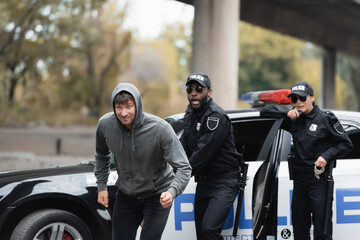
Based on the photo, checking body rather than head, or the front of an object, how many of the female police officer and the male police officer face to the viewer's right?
0

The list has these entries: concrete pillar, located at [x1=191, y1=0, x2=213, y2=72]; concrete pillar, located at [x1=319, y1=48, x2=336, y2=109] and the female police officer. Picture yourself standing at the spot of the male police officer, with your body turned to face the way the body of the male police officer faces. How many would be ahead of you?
0

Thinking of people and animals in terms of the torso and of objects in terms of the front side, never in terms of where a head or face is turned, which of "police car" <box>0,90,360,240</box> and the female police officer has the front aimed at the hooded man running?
the female police officer

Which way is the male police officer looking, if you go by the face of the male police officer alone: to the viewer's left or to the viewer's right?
to the viewer's left

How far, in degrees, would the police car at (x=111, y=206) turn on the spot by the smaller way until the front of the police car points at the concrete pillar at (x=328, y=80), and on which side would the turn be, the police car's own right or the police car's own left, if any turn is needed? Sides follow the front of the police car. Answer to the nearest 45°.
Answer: approximately 90° to the police car's own right

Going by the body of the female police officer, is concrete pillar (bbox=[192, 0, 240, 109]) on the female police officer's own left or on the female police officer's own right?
on the female police officer's own right

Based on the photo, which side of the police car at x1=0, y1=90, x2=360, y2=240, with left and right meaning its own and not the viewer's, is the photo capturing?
left

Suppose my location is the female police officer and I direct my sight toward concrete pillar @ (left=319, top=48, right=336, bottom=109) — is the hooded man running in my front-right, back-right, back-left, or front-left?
back-left

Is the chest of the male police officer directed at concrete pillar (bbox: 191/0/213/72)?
no

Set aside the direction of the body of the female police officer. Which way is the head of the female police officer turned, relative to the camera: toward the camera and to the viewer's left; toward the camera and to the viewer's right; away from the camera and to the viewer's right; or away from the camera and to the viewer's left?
toward the camera and to the viewer's left

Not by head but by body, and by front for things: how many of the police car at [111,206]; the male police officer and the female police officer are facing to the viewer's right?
0

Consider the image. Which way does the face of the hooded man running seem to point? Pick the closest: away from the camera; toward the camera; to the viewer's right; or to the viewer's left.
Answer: toward the camera

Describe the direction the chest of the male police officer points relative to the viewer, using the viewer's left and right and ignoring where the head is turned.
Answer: facing the viewer and to the left of the viewer

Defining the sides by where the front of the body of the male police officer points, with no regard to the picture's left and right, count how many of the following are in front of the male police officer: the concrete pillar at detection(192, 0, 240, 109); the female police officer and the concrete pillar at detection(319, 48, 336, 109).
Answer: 0

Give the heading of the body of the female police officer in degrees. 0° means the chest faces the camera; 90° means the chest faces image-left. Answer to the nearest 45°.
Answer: approximately 45°

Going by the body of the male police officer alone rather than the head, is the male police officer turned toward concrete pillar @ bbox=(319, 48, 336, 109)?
no

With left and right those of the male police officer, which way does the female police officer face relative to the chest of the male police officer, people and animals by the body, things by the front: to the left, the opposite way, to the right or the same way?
the same way

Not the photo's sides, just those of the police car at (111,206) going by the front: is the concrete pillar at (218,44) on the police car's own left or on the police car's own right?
on the police car's own right

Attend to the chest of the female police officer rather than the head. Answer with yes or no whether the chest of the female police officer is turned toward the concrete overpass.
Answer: no
